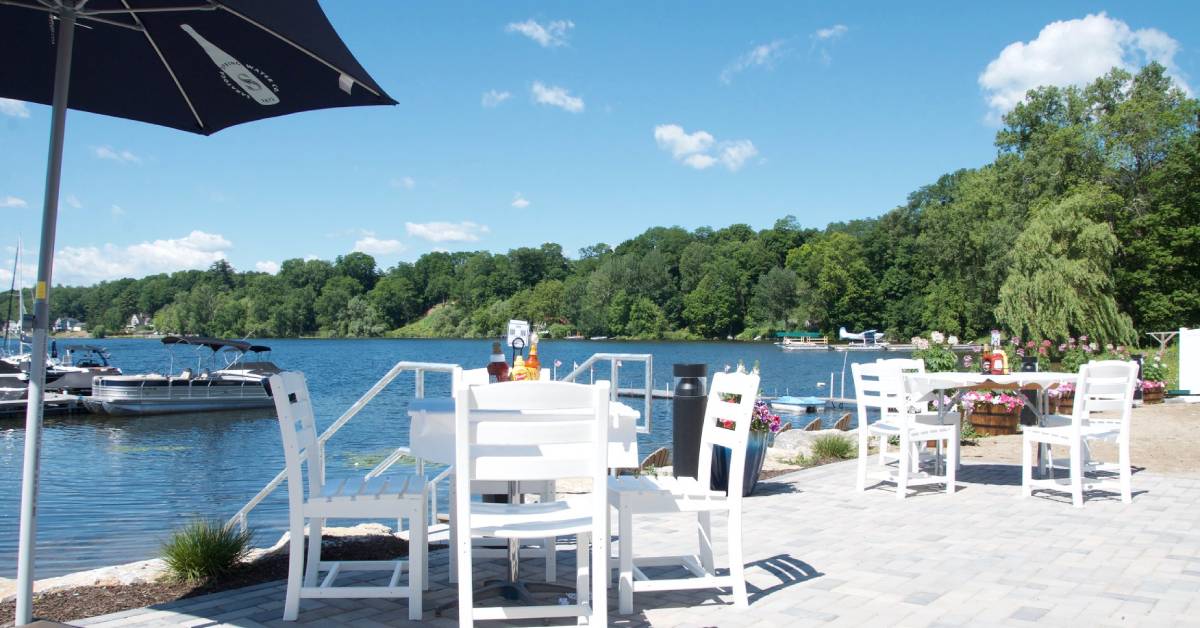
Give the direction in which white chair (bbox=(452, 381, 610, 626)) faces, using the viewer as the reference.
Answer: facing away from the viewer

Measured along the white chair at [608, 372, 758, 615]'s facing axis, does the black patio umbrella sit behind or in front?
in front

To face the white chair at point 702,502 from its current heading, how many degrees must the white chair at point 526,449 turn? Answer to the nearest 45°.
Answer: approximately 45° to its right

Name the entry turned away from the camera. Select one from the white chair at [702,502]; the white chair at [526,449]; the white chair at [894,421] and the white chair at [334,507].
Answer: the white chair at [526,449]

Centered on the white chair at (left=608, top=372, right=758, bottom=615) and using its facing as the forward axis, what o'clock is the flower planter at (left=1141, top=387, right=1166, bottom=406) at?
The flower planter is roughly at 4 o'clock from the white chair.

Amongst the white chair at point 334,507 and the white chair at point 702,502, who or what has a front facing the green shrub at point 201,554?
the white chair at point 702,502

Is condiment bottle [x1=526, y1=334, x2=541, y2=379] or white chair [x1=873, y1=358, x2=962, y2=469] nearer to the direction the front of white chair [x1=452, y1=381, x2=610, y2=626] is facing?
the condiment bottle

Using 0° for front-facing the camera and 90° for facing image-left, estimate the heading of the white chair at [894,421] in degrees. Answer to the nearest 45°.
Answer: approximately 315°

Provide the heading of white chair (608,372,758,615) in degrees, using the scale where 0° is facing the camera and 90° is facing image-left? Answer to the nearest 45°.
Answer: approximately 90°

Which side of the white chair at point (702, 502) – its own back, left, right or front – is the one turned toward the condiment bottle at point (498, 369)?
front

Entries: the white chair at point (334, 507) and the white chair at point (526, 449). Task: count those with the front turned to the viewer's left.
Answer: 0

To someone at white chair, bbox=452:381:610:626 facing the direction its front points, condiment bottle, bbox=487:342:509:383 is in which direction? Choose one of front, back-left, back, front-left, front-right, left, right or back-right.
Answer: front

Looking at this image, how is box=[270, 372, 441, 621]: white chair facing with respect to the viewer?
to the viewer's right

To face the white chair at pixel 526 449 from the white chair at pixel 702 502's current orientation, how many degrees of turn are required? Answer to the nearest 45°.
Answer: approximately 45° to its left

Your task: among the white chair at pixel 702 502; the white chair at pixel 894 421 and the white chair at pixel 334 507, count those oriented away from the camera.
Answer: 0

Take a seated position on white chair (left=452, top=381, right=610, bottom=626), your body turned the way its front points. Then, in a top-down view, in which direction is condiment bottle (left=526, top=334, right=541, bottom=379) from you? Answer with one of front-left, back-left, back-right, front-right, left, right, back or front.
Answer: front

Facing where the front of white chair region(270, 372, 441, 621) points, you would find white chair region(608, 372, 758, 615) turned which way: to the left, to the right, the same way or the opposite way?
the opposite way
